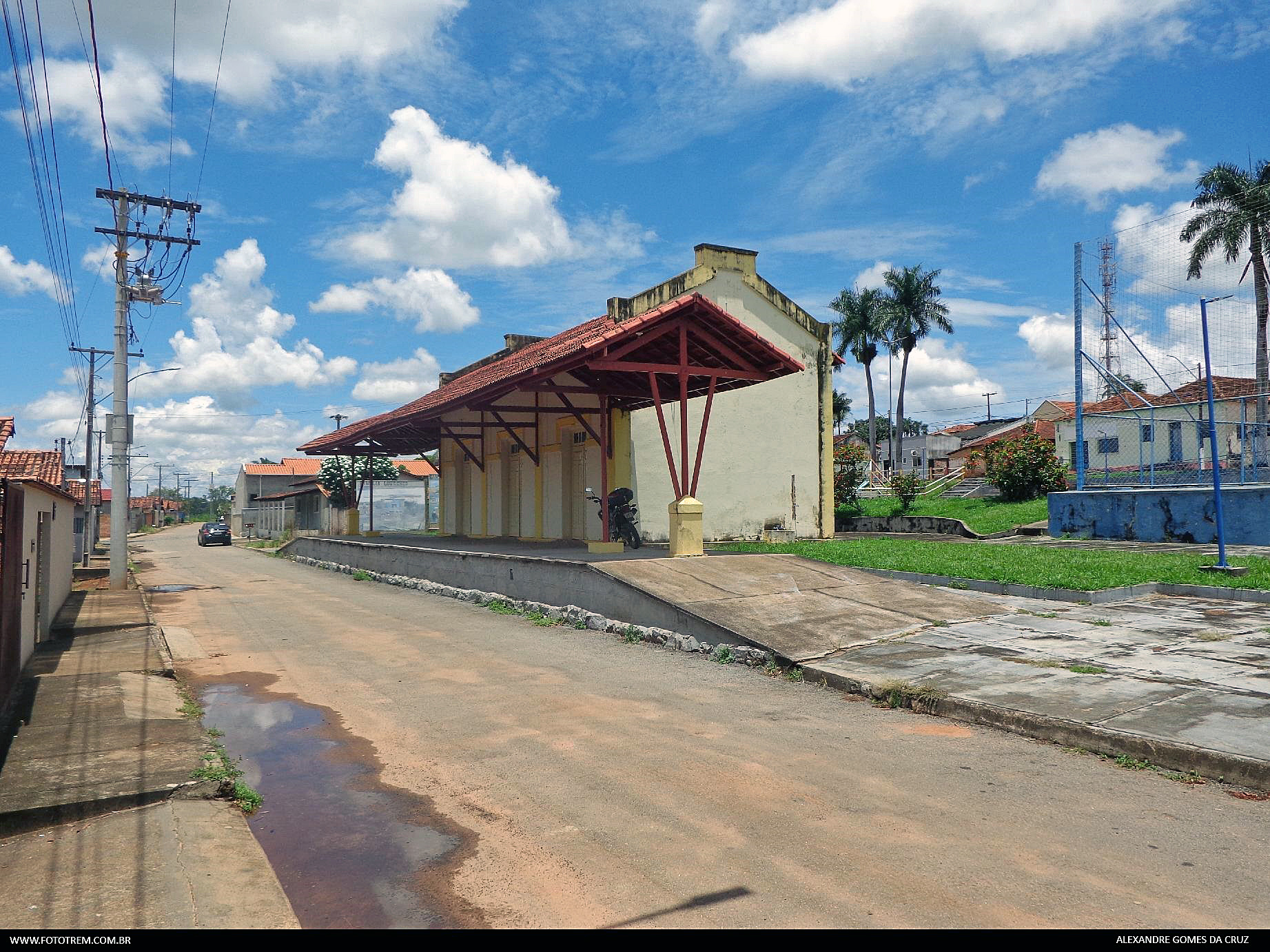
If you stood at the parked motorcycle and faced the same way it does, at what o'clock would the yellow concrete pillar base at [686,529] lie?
The yellow concrete pillar base is roughly at 7 o'clock from the parked motorcycle.

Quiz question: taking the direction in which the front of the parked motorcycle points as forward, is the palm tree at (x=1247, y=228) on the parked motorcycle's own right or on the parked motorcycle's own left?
on the parked motorcycle's own right

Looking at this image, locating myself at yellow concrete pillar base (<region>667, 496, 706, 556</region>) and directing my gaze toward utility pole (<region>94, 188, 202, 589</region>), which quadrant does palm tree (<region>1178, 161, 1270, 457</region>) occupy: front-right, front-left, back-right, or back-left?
back-right

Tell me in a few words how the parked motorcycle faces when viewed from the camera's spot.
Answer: facing away from the viewer and to the left of the viewer

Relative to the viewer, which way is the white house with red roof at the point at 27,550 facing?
to the viewer's right

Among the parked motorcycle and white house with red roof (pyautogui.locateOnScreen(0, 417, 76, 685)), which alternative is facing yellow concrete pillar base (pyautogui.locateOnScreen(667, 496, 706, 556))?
the white house with red roof

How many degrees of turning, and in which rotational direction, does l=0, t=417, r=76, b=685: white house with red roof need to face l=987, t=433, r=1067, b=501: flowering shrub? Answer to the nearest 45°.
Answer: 0° — it already faces it

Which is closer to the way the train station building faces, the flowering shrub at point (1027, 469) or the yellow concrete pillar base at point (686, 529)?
the yellow concrete pillar base

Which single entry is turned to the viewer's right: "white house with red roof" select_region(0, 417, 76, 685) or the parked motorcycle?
the white house with red roof
